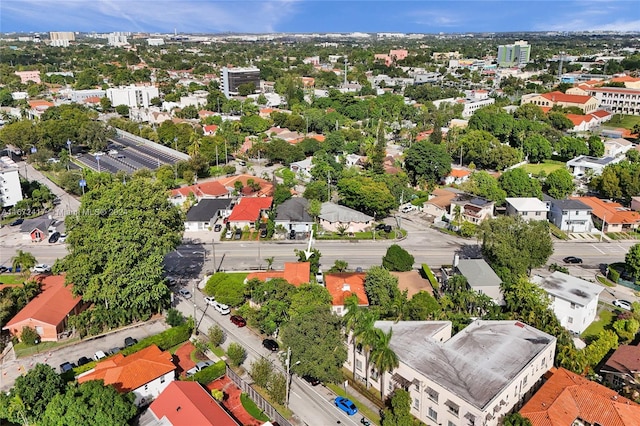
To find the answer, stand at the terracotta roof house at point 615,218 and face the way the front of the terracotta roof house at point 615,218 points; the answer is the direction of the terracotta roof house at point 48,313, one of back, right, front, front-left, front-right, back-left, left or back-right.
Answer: front-right

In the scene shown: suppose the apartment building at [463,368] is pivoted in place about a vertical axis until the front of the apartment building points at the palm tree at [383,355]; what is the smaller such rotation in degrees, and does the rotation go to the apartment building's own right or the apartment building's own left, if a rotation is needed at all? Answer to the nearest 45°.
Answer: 0° — it already faces it

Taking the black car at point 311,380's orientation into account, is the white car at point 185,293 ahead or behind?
ahead

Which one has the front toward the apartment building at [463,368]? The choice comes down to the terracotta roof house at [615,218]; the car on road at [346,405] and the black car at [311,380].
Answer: the terracotta roof house

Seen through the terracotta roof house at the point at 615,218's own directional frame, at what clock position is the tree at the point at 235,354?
The tree is roughly at 1 o'clock from the terracotta roof house.

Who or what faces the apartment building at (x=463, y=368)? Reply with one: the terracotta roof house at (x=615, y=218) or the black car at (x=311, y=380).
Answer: the terracotta roof house

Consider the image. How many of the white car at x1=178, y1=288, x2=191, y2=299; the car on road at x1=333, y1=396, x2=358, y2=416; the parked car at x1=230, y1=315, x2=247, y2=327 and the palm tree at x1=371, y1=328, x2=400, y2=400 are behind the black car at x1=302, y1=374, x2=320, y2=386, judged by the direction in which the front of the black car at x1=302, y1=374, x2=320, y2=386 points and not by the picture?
2

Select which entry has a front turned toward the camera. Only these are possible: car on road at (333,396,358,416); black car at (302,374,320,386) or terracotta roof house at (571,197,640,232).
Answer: the terracotta roof house

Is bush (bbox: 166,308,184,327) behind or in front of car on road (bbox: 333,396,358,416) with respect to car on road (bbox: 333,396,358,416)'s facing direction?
in front

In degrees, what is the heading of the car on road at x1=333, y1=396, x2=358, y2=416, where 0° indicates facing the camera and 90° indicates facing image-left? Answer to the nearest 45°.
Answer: approximately 135°

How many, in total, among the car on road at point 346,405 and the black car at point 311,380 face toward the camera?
0

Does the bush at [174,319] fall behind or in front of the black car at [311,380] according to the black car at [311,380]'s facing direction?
in front

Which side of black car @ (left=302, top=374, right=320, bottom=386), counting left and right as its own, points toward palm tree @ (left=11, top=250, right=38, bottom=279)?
front

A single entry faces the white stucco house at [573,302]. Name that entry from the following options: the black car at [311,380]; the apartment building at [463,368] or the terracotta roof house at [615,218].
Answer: the terracotta roof house
